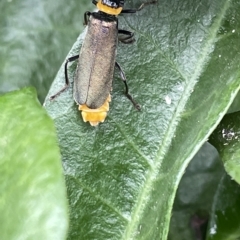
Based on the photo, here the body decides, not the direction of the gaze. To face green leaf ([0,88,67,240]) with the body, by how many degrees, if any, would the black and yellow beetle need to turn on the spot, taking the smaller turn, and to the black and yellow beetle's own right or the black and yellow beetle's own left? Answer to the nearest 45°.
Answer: approximately 180°

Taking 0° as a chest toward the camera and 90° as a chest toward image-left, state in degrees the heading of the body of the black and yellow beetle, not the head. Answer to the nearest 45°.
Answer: approximately 180°

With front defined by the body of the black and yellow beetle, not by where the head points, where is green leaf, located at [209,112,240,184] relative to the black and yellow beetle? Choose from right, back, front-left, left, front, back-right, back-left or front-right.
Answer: back-right

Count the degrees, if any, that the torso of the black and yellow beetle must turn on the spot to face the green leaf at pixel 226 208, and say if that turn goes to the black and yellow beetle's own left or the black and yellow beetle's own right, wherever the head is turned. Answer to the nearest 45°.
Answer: approximately 135° to the black and yellow beetle's own right
